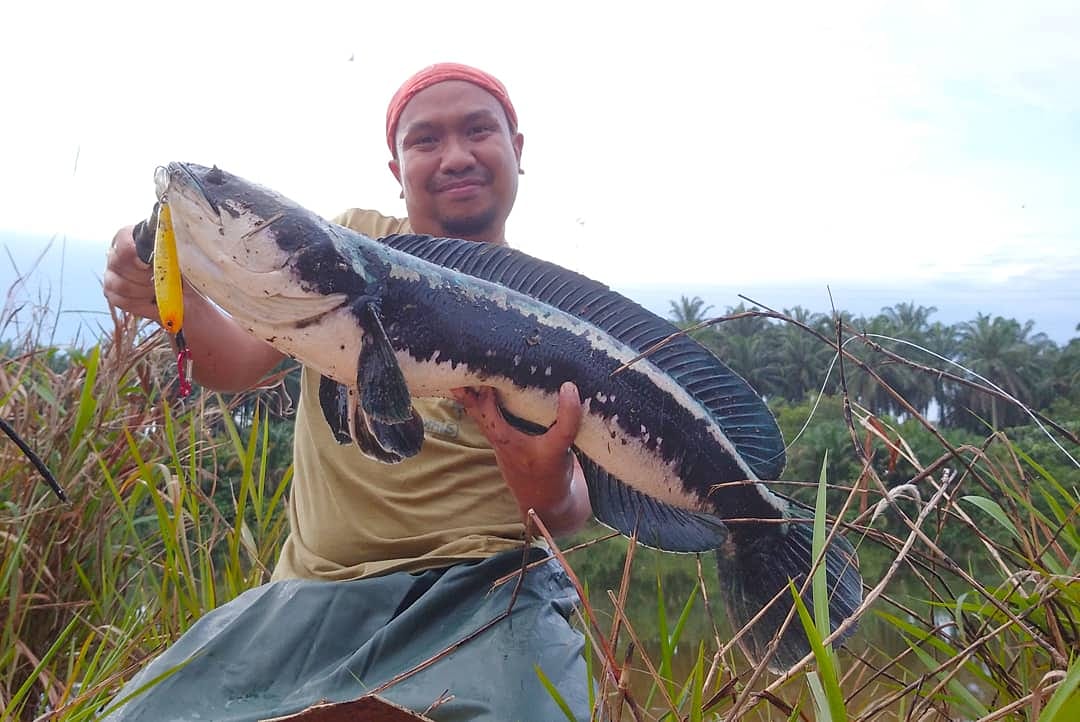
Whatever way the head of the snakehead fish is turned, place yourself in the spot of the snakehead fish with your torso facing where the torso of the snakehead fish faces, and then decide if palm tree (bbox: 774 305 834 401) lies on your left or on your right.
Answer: on your right

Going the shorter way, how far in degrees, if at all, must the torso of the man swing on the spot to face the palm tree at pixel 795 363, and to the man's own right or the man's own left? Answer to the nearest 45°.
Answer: approximately 135° to the man's own left

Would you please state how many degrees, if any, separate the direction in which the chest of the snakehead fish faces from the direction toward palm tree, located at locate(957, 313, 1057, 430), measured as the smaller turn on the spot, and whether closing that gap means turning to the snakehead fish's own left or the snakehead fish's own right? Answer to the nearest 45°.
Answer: approximately 135° to the snakehead fish's own right

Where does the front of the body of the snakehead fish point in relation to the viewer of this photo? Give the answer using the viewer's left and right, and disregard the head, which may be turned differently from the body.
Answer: facing to the left of the viewer

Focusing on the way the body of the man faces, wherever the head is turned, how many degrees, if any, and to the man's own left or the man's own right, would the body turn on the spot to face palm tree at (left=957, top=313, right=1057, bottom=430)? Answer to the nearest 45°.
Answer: approximately 135° to the man's own left
